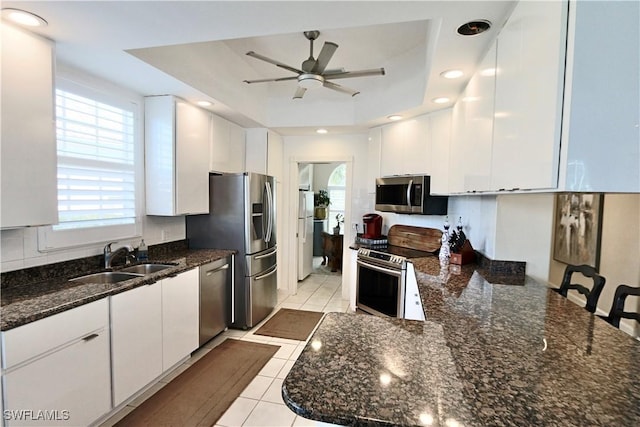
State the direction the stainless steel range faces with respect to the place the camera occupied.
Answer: facing the viewer and to the left of the viewer

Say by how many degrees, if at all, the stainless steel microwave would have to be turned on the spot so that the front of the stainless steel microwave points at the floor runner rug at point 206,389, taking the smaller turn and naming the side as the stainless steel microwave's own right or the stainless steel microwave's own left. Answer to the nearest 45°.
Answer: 0° — it already faces it

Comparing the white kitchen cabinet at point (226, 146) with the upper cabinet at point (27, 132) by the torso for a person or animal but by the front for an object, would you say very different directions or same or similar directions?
same or similar directions

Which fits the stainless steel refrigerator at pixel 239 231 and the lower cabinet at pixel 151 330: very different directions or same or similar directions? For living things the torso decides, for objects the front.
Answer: same or similar directions

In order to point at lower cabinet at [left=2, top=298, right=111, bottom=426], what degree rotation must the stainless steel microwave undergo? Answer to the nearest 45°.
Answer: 0° — it already faces it

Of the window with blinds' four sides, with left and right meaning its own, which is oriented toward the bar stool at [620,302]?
front

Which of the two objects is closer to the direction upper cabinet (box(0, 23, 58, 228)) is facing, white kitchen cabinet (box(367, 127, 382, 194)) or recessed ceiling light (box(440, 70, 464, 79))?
the recessed ceiling light

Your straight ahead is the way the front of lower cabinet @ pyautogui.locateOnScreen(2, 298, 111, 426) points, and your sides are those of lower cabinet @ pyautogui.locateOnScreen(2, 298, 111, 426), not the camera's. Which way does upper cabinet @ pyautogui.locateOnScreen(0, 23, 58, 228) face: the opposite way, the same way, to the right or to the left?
the same way

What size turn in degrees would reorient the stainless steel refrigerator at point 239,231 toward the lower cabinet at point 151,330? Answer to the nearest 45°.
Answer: approximately 90° to its right

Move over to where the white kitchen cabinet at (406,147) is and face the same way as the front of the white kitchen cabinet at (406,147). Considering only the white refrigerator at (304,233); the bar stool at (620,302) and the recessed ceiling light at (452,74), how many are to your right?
1

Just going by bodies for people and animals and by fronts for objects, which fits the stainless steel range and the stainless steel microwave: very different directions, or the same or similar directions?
same or similar directions

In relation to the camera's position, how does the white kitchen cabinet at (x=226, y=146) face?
facing the viewer and to the right of the viewer

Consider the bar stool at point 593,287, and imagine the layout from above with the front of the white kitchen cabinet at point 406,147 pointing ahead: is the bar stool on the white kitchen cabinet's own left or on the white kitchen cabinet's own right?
on the white kitchen cabinet's own left

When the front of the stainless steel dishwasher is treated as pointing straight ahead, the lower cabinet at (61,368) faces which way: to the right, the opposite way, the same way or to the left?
the same way

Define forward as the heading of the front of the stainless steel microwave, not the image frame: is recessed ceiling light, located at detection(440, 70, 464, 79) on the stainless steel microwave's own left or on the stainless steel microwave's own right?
on the stainless steel microwave's own left

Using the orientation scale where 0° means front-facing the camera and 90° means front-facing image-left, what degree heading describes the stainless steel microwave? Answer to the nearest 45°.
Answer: approximately 45°

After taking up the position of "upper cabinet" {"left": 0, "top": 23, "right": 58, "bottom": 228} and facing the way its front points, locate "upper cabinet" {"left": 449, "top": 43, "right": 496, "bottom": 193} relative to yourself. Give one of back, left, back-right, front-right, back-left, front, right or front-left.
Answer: front

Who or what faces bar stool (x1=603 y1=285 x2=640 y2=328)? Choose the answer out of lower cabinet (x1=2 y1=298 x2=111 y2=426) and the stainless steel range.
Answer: the lower cabinet

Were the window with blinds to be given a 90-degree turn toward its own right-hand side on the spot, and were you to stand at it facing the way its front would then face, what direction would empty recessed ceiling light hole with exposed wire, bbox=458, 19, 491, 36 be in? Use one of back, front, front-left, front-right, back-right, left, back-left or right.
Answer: left

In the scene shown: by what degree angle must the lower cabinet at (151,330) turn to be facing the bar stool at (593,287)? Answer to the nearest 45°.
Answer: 0° — it already faces it

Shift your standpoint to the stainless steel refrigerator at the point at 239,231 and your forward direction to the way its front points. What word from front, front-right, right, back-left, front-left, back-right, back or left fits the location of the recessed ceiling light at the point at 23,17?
right
